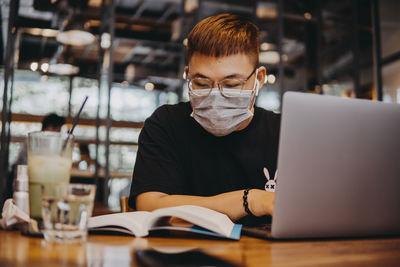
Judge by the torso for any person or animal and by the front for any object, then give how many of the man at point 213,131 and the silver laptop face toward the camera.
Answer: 1

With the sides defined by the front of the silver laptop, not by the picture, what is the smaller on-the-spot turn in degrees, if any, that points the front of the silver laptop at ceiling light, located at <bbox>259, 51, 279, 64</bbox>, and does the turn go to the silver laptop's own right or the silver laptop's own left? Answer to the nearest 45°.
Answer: approximately 45° to the silver laptop's own right

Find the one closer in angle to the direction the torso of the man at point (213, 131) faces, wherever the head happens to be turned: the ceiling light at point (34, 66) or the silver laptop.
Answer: the silver laptop

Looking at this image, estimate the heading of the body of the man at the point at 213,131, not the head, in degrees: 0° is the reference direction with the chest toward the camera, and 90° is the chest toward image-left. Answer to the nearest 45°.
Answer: approximately 0°

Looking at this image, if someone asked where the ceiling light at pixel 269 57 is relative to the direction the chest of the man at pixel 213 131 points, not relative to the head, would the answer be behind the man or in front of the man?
behind

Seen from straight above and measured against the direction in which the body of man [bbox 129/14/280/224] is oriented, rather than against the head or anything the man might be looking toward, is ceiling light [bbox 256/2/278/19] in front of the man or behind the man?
behind

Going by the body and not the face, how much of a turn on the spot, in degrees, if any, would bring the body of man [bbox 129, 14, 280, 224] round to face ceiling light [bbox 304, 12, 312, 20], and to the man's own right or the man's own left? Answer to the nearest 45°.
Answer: approximately 180°

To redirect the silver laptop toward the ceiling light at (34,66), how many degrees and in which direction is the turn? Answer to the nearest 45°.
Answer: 0° — it already faces it

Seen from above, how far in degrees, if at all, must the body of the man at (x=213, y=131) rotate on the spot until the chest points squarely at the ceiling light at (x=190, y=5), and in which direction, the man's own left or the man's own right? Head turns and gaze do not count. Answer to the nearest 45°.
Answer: approximately 180°
